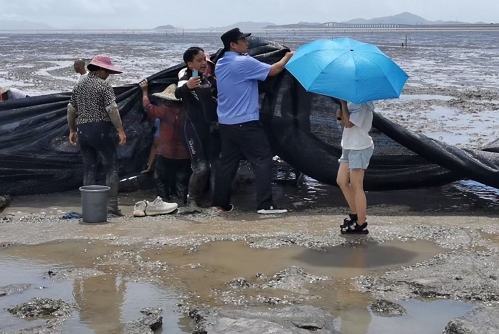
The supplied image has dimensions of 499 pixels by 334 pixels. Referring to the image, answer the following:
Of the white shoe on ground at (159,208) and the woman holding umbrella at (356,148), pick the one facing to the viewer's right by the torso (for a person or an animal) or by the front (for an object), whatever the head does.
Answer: the white shoe on ground

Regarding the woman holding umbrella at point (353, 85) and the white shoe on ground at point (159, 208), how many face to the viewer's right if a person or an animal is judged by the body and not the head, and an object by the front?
1

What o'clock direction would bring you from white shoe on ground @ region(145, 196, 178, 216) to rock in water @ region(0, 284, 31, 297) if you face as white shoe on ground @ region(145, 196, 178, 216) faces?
The rock in water is roughly at 4 o'clock from the white shoe on ground.

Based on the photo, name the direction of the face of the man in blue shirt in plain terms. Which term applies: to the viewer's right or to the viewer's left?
to the viewer's right

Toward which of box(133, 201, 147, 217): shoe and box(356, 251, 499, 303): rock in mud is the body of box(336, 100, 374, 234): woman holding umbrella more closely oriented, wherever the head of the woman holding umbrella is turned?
the shoe

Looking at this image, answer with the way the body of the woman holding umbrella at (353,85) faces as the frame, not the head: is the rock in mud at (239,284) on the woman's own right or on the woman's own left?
on the woman's own left

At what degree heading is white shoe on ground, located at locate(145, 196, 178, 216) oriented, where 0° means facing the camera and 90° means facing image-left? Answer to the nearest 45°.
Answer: approximately 270°

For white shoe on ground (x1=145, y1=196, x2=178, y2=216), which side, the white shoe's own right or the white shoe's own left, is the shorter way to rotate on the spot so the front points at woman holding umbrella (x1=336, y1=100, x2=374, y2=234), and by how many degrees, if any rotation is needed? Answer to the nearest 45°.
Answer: approximately 45° to the white shoe's own right

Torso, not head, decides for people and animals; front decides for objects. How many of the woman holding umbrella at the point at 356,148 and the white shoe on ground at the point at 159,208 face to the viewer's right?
1

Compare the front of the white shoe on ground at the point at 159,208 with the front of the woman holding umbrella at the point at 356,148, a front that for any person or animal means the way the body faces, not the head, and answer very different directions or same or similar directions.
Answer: very different directions
